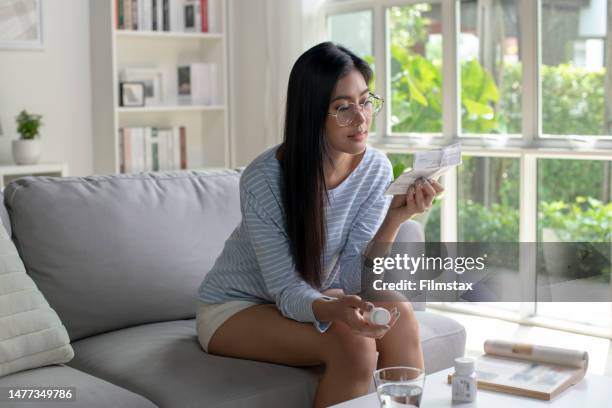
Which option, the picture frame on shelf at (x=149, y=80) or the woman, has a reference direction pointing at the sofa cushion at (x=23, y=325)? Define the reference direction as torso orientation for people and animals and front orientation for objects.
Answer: the picture frame on shelf

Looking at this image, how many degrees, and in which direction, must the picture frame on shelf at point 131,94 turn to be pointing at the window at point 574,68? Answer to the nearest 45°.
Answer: approximately 45° to its left

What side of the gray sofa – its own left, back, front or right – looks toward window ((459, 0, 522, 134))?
left

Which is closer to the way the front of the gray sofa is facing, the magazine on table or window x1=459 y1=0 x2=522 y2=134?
the magazine on table

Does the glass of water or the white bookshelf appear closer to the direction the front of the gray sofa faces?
the glass of water

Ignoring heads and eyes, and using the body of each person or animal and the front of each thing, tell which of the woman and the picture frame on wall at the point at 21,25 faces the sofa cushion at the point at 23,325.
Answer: the picture frame on wall

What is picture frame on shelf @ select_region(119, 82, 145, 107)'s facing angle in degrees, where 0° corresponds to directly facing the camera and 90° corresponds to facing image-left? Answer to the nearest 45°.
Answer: approximately 0°

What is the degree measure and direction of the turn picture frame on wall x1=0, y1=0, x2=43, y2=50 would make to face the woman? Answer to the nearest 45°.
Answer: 0° — it already faces them

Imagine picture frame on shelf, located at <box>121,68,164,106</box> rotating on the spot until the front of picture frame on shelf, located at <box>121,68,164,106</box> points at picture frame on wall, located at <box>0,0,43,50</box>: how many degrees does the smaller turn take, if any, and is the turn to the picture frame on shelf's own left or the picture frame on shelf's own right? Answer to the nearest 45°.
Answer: approximately 45° to the picture frame on shelf's own right
